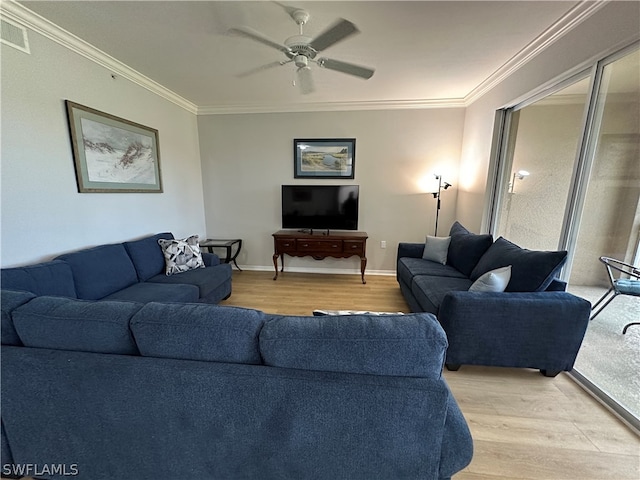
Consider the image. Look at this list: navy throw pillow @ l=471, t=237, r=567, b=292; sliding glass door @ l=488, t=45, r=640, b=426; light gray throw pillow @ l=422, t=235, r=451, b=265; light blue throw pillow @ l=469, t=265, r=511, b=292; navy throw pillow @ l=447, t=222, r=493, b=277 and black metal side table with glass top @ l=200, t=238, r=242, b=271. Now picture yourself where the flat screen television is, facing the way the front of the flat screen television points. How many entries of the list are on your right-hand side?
1

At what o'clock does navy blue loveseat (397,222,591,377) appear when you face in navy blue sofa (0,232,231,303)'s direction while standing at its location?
navy blue loveseat (397,222,591,377) is roughly at 12 o'clock from navy blue sofa (0,232,231,303).

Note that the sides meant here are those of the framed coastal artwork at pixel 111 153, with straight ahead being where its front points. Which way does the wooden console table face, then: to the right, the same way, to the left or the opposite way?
to the right

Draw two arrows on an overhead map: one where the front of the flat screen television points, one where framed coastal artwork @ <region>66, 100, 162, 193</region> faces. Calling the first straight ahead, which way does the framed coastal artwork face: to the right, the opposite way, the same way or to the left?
to the left

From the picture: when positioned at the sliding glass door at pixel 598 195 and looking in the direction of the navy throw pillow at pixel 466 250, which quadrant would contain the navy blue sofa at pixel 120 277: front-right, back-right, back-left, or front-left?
front-left

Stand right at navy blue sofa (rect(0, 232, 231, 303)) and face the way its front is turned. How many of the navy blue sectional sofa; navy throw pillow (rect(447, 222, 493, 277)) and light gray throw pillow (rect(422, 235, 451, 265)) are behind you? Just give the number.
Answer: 0

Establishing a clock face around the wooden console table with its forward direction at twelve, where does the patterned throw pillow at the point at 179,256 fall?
The patterned throw pillow is roughly at 2 o'clock from the wooden console table.

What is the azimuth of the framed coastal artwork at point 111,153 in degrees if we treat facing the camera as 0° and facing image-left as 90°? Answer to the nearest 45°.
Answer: approximately 315°

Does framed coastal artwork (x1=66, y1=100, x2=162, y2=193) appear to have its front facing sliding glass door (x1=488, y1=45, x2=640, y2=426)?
yes

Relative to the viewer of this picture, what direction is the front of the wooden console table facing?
facing the viewer

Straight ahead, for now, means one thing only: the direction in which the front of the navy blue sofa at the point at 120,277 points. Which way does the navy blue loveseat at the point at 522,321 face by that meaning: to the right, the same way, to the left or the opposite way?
the opposite way

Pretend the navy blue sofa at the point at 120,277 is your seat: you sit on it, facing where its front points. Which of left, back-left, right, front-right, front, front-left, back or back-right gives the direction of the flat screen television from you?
front-left

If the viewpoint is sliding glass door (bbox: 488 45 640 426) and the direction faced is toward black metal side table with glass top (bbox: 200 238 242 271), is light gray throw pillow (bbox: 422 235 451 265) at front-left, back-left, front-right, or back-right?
front-right

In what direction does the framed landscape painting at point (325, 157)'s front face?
toward the camera

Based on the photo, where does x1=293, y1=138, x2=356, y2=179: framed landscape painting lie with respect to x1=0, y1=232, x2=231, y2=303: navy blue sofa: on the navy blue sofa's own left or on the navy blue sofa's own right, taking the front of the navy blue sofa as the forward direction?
on the navy blue sofa's own left

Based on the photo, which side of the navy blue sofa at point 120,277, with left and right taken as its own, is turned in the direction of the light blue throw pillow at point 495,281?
front

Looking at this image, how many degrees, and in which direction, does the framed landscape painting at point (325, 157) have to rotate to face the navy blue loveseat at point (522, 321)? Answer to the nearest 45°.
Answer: approximately 45° to its left

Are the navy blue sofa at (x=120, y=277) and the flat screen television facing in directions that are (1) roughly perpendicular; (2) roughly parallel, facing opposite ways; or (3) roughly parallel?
roughly perpendicular
